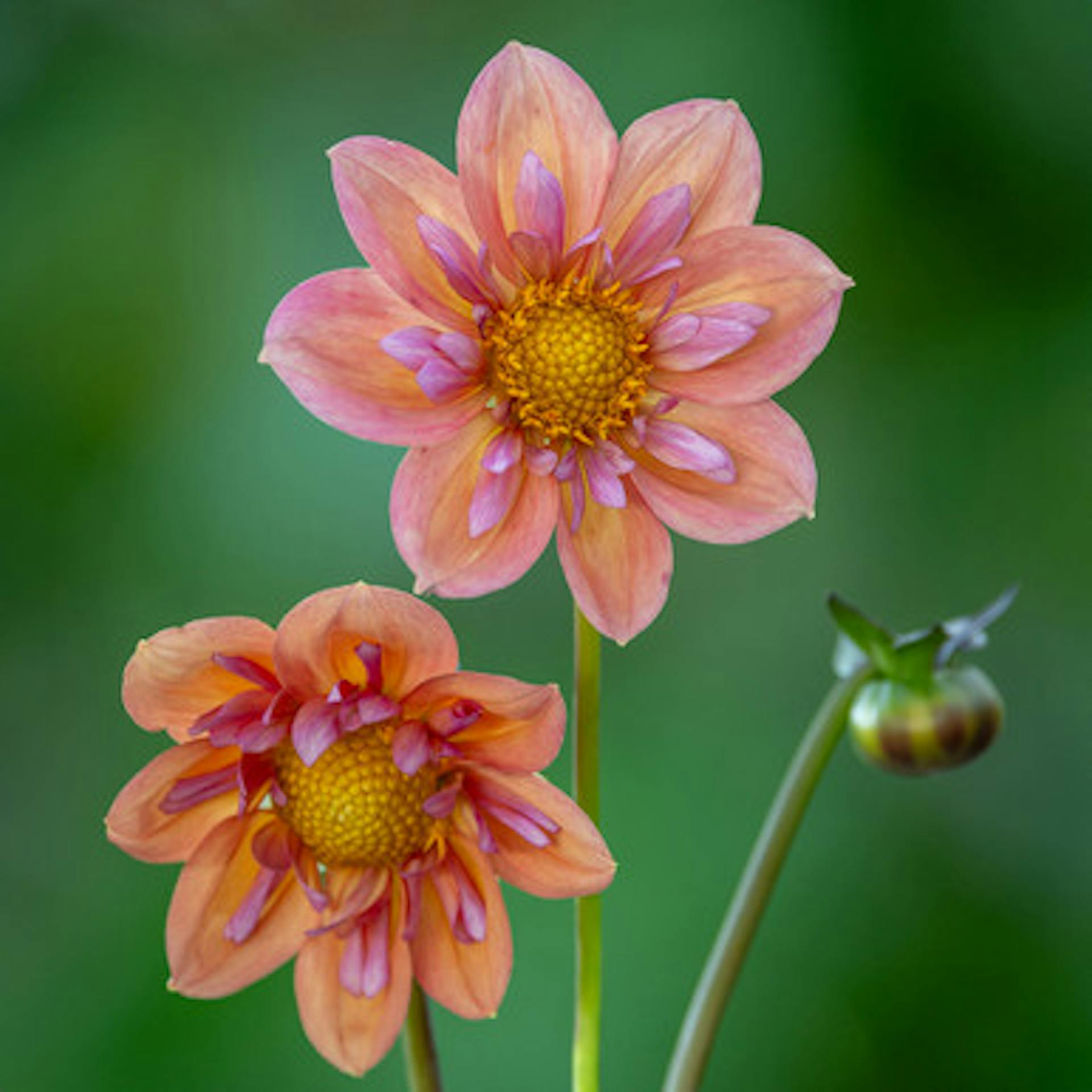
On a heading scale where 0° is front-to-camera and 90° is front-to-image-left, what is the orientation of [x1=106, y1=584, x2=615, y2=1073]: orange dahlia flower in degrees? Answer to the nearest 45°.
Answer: approximately 0°
